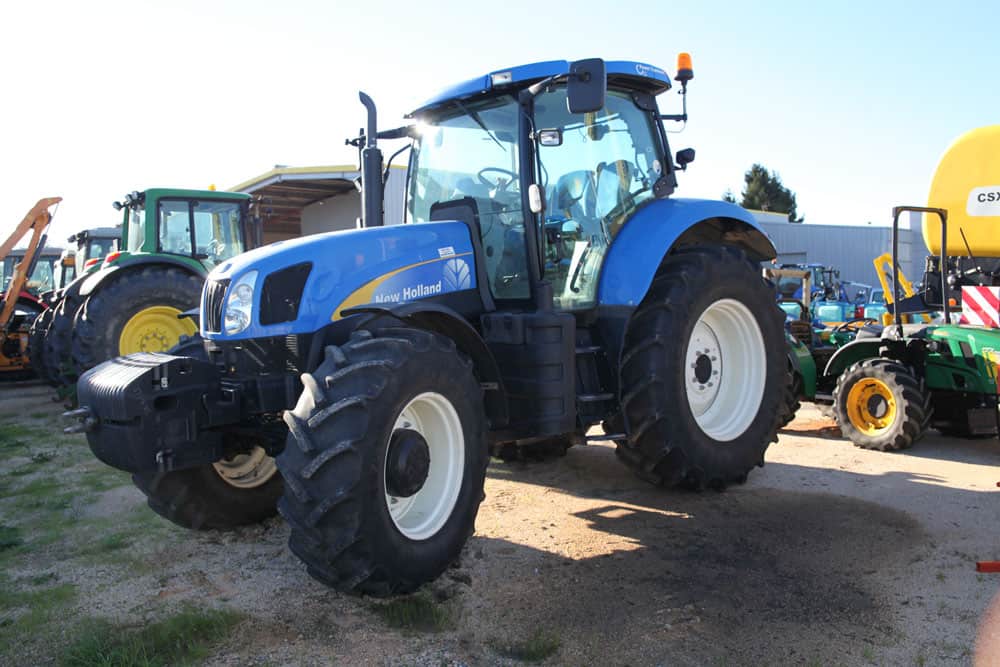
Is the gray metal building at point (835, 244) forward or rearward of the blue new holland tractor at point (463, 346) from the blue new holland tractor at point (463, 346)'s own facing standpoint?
rearward

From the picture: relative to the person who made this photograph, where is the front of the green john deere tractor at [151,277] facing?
facing away from the viewer and to the right of the viewer

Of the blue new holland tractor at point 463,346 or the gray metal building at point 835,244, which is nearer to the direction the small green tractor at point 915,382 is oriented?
the blue new holland tractor

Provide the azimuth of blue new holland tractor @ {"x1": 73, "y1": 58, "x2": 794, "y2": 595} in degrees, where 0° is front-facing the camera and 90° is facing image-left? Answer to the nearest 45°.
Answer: approximately 45°

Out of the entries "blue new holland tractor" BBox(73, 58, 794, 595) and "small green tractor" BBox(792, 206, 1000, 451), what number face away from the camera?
0

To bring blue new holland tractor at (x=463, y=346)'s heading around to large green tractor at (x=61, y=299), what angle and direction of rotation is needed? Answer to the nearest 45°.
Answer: approximately 90° to its right

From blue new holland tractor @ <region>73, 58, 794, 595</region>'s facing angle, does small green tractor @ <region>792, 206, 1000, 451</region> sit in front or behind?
behind
